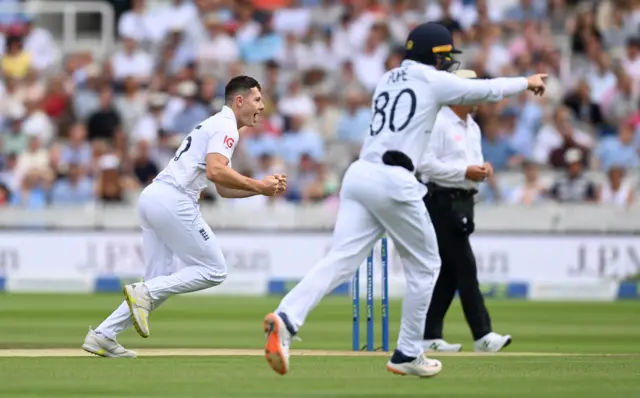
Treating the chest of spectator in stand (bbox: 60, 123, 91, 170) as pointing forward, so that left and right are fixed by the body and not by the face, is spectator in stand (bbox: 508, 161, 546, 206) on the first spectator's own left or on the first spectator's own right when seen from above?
on the first spectator's own left

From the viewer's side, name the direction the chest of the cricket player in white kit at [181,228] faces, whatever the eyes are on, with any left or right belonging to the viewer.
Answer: facing to the right of the viewer

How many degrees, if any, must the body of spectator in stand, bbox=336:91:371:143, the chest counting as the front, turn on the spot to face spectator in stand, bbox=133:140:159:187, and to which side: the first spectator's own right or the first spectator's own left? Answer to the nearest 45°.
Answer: approximately 90° to the first spectator's own right
